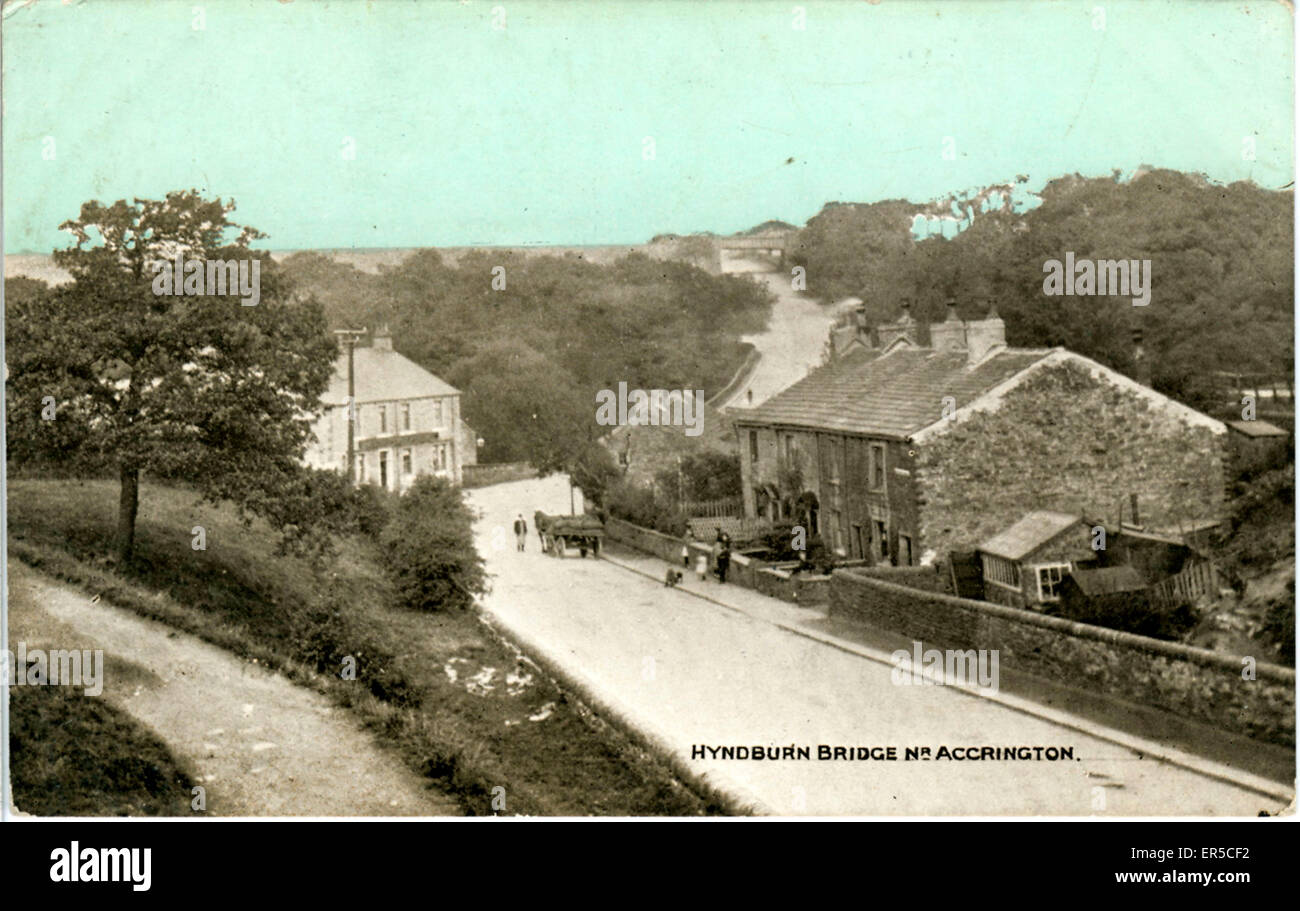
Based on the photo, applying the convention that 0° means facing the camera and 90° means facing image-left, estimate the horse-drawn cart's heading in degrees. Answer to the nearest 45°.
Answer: approximately 90°

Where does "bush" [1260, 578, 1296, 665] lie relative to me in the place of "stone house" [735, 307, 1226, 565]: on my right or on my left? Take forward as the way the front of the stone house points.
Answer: on my left

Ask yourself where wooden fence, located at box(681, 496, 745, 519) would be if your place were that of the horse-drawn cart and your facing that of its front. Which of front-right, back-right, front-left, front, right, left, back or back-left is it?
back-right

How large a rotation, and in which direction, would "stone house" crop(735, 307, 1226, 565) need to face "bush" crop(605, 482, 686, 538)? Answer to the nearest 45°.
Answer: approximately 45° to its right

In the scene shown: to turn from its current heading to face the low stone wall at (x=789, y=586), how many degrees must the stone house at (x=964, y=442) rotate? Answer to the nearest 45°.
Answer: approximately 45° to its right

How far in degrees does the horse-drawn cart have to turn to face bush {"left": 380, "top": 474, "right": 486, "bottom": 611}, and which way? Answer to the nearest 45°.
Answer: approximately 45° to its left

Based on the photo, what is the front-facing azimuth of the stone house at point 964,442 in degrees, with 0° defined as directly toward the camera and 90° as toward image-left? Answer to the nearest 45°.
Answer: approximately 45°

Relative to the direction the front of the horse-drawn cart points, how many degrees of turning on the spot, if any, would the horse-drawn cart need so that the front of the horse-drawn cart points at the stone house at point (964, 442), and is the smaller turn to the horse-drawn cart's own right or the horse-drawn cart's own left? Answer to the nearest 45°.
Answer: approximately 180°
